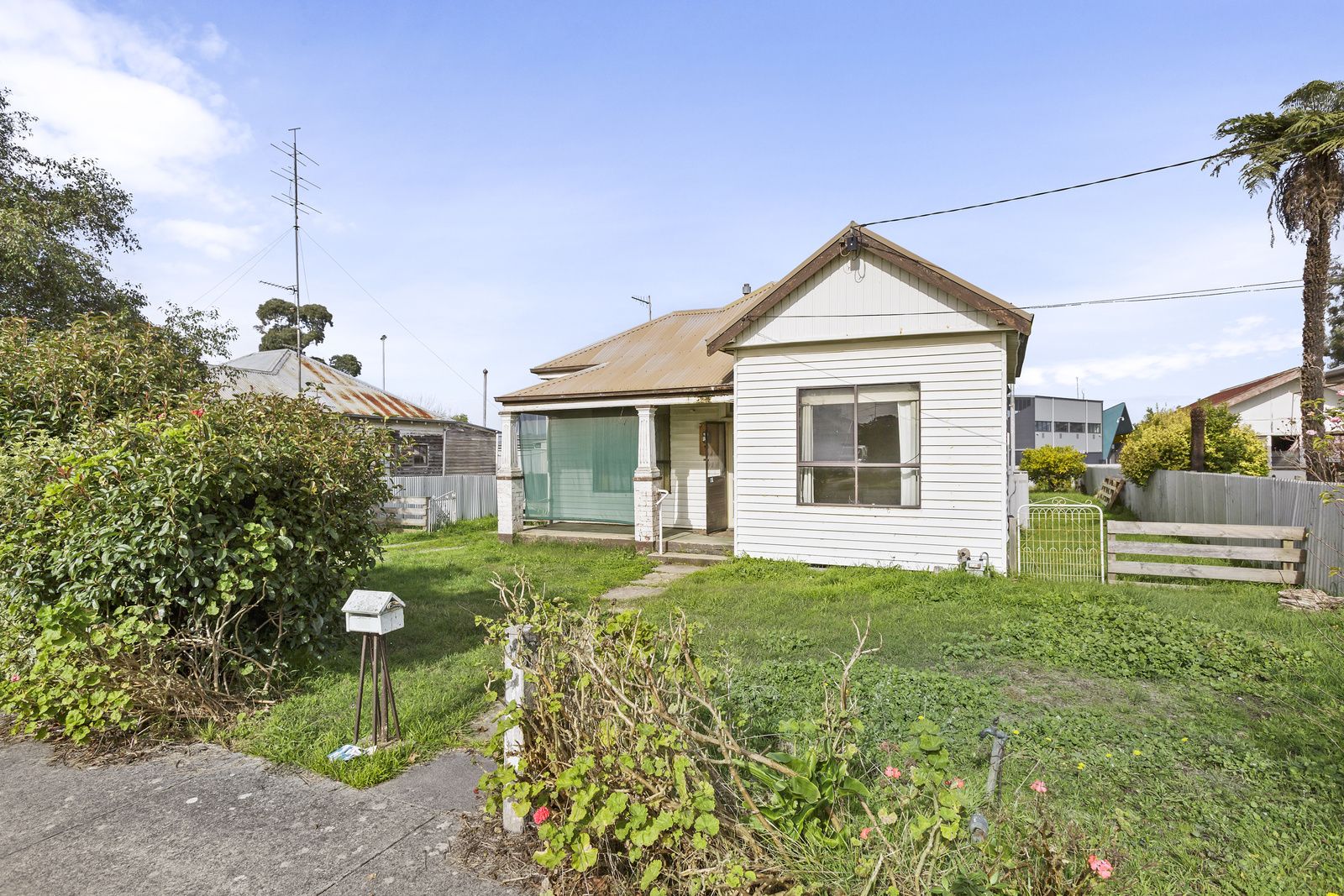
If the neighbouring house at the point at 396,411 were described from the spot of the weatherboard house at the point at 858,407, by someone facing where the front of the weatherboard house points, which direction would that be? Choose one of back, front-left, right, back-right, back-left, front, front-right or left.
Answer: back-right

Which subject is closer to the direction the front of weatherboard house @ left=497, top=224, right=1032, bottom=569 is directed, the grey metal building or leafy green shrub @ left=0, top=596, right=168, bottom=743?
the leafy green shrub

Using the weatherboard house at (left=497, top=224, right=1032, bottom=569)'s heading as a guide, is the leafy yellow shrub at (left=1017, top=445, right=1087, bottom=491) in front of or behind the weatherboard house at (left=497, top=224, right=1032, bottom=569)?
behind

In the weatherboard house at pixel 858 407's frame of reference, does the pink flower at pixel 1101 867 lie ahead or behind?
ahead

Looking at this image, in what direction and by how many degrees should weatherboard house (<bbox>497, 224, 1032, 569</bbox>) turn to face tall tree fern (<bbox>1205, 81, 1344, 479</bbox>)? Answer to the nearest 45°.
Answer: approximately 135° to its left

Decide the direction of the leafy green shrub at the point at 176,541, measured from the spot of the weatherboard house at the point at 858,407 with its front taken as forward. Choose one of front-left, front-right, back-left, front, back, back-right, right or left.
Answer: front-right

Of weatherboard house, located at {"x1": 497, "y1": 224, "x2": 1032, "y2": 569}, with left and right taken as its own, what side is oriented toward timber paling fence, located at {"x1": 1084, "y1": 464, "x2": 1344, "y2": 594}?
left

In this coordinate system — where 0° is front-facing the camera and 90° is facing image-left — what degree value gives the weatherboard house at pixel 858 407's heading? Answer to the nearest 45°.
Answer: approximately 0°

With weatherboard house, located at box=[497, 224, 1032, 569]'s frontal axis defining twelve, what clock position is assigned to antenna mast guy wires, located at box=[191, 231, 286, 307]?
The antenna mast guy wires is roughly at 4 o'clock from the weatherboard house.

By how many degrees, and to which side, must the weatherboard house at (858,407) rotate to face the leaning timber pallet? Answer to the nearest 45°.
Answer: approximately 135° to its left

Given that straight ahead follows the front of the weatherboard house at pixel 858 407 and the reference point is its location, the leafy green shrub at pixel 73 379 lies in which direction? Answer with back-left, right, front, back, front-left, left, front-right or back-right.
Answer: front-right

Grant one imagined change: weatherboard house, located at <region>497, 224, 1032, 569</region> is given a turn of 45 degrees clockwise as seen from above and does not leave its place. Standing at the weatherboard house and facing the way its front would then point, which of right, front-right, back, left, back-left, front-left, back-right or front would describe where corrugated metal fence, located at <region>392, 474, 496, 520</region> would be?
right

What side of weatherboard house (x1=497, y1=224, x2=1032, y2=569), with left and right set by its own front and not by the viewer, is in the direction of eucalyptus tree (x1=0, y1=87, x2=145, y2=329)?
right
